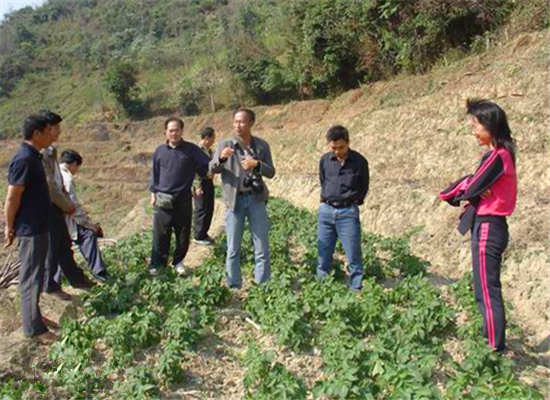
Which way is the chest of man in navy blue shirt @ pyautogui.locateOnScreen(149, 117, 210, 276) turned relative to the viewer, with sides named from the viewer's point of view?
facing the viewer

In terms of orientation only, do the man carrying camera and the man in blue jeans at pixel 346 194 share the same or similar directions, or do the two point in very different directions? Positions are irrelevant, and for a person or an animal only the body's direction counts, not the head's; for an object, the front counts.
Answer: same or similar directions

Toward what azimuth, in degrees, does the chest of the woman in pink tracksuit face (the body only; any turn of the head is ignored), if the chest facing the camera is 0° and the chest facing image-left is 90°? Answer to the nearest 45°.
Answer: approximately 90°

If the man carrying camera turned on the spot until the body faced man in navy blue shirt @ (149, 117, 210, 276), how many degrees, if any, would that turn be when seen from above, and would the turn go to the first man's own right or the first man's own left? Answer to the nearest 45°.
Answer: approximately 135° to the first man's own right

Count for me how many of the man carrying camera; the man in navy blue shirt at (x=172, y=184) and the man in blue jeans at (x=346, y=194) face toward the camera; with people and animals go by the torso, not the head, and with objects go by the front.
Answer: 3

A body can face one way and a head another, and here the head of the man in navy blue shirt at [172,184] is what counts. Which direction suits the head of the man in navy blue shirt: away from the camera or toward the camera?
toward the camera

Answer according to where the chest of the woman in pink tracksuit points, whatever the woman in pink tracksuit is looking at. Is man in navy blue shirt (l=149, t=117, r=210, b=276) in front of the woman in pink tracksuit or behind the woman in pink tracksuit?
in front

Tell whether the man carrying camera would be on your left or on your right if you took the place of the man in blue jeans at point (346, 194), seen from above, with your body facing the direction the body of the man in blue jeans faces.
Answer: on your right

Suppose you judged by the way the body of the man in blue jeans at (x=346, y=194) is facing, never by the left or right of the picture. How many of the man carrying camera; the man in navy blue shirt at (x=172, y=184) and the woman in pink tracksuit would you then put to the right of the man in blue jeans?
2

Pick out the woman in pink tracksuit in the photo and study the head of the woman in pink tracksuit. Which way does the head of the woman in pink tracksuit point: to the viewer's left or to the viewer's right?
to the viewer's left

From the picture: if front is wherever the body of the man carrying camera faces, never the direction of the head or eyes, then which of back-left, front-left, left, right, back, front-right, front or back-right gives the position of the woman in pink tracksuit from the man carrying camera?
front-left

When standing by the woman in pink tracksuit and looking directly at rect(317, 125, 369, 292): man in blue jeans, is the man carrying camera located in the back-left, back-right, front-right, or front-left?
front-left

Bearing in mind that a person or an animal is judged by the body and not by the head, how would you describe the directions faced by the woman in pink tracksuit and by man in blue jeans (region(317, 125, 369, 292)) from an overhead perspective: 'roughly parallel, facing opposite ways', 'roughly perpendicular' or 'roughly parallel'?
roughly perpendicular

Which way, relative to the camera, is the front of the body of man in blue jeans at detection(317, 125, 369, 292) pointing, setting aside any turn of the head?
toward the camera

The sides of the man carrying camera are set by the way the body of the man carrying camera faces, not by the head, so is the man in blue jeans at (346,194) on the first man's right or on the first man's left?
on the first man's left
